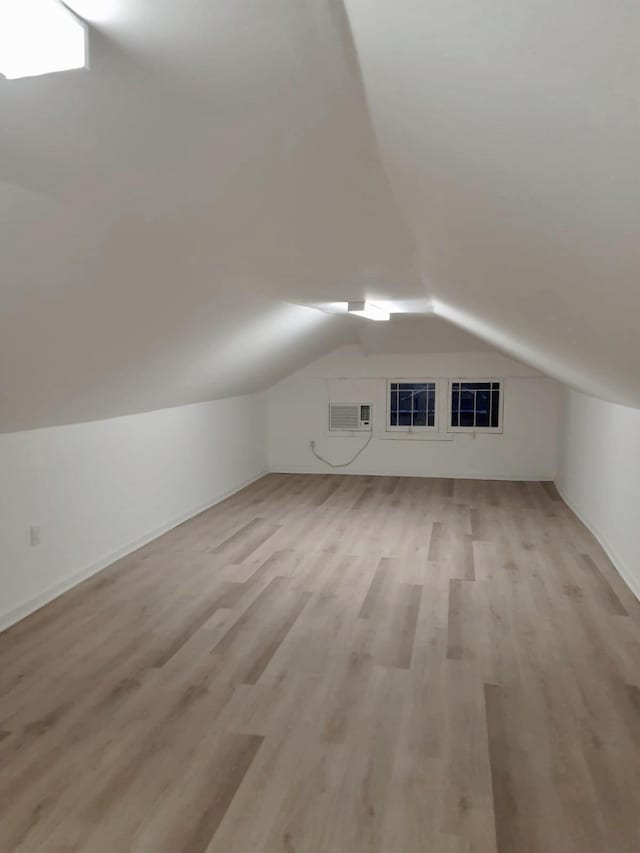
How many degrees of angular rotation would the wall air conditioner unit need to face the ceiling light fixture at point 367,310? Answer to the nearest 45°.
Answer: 0° — it already faces it

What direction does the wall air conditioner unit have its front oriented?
toward the camera
